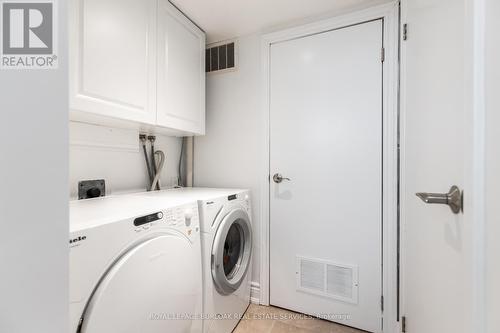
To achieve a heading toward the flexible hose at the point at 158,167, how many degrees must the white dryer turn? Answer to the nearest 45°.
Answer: approximately 135° to its left

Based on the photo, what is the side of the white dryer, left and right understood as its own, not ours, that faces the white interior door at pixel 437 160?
front

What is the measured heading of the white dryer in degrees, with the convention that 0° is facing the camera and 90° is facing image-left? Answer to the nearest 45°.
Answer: approximately 315°

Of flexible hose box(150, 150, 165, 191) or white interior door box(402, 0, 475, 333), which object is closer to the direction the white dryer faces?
the white interior door

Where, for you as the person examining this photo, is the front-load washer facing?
facing the viewer and to the right of the viewer

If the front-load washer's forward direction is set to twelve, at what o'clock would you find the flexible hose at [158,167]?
The flexible hose is roughly at 6 o'clock from the front-load washer.

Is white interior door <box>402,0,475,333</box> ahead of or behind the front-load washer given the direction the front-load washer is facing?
ahead

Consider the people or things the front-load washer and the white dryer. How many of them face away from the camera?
0
